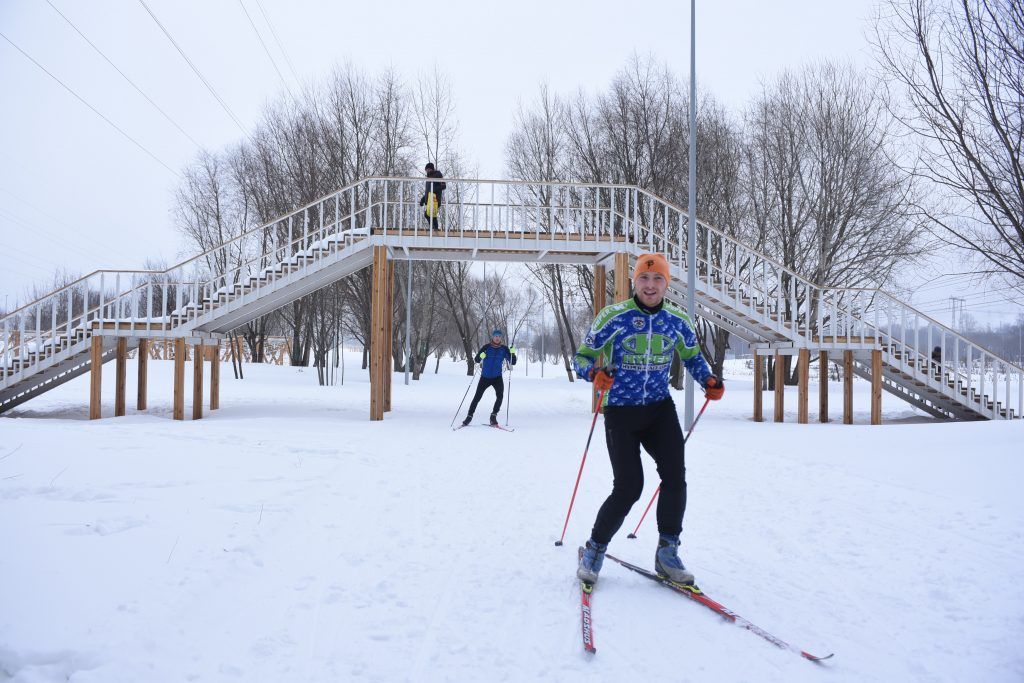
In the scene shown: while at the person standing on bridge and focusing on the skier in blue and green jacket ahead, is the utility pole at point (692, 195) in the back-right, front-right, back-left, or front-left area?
front-left

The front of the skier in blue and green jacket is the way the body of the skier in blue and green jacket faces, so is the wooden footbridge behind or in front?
behind

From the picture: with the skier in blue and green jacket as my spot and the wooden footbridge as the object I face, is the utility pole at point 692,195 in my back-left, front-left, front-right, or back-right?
front-right

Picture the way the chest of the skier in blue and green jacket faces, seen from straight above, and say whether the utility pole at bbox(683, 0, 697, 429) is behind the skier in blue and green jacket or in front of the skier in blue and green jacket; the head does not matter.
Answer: behind

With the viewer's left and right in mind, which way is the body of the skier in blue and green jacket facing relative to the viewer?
facing the viewer

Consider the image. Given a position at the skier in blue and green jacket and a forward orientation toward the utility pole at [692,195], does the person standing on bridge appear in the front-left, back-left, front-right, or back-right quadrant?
front-left
